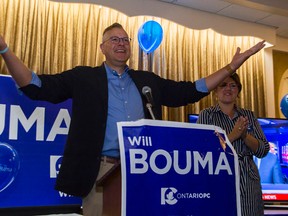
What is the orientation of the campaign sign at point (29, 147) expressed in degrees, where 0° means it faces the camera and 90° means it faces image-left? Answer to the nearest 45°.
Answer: approximately 0°

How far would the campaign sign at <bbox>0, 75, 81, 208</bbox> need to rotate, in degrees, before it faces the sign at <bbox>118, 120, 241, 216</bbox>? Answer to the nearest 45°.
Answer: approximately 45° to its left

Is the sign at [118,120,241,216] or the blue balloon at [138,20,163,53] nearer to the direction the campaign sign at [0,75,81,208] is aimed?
the sign

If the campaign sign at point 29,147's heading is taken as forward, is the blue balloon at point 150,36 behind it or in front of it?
behind
